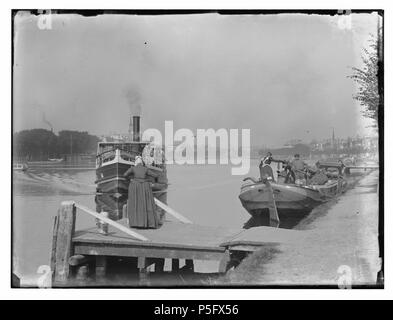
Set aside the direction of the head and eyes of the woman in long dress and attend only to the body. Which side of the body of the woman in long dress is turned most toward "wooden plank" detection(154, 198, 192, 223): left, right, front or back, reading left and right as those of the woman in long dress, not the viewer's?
right

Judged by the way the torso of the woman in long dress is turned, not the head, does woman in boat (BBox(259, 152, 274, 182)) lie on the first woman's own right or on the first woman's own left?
on the first woman's own right

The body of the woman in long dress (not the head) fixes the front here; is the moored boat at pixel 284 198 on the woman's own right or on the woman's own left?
on the woman's own right

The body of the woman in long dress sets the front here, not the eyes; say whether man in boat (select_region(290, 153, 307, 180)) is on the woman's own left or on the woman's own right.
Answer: on the woman's own right

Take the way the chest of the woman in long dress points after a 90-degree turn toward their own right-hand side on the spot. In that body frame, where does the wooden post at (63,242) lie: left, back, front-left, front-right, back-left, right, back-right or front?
back

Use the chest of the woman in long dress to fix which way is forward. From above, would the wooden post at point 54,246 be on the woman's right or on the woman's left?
on the woman's left

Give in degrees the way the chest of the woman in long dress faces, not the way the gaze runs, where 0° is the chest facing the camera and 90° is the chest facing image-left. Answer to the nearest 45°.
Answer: approximately 180°
